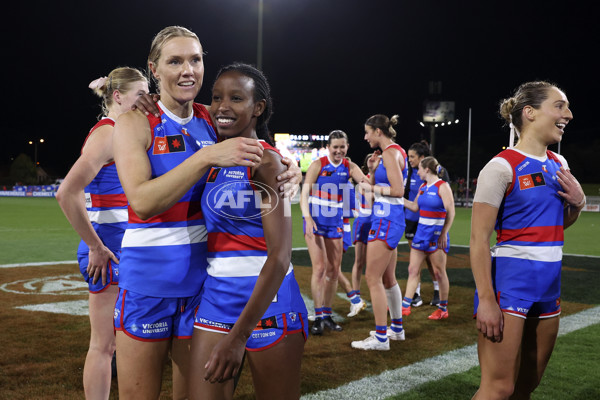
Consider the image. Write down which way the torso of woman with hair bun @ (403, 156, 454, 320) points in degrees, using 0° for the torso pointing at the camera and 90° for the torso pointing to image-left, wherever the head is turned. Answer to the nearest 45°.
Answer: approximately 45°

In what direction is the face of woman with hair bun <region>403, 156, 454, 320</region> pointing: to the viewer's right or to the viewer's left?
to the viewer's left

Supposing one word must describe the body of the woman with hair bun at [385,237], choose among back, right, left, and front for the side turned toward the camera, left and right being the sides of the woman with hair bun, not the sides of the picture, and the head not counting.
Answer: left

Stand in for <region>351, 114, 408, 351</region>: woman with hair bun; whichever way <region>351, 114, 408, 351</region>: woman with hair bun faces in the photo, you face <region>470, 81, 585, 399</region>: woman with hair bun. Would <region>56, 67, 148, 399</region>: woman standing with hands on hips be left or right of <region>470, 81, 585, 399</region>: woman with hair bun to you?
right

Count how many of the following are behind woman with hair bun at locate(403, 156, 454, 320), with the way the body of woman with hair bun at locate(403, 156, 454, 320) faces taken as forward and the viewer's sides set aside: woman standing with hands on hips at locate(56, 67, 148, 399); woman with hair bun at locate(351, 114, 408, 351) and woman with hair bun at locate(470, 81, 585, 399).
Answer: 0

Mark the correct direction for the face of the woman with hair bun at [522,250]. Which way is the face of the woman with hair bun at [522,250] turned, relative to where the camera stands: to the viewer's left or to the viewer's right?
to the viewer's right

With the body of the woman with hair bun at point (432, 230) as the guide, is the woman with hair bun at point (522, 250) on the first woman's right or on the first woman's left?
on the first woman's left

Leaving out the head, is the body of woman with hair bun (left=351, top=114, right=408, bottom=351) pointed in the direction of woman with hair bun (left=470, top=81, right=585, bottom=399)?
no

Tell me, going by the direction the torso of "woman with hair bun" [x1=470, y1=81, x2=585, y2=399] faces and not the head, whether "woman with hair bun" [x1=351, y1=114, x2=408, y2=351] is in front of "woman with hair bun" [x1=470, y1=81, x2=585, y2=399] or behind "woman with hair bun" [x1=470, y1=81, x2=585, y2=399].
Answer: behind

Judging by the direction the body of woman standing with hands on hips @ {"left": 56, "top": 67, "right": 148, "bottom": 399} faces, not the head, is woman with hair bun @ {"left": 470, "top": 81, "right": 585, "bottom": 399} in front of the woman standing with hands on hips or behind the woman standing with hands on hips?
in front

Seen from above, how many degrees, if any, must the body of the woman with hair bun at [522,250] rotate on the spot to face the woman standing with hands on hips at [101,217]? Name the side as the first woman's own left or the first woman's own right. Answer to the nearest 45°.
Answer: approximately 135° to the first woman's own right
